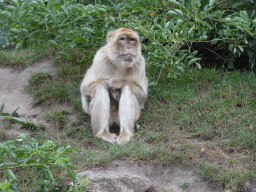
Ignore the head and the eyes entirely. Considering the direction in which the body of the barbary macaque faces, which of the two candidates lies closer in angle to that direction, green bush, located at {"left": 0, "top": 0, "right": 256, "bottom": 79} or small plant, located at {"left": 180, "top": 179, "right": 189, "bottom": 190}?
the small plant

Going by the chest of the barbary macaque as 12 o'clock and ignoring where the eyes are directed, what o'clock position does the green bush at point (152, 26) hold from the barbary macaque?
The green bush is roughly at 7 o'clock from the barbary macaque.

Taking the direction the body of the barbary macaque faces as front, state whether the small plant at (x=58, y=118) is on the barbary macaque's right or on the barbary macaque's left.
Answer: on the barbary macaque's right

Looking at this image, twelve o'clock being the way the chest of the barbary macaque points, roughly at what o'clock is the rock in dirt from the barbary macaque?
The rock in dirt is roughly at 12 o'clock from the barbary macaque.

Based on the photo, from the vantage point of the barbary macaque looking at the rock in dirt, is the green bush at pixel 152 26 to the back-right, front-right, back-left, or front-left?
back-left

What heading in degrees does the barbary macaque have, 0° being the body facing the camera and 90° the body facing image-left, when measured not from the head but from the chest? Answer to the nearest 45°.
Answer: approximately 0°

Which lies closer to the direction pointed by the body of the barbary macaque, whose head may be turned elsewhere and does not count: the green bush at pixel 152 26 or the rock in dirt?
the rock in dirt
